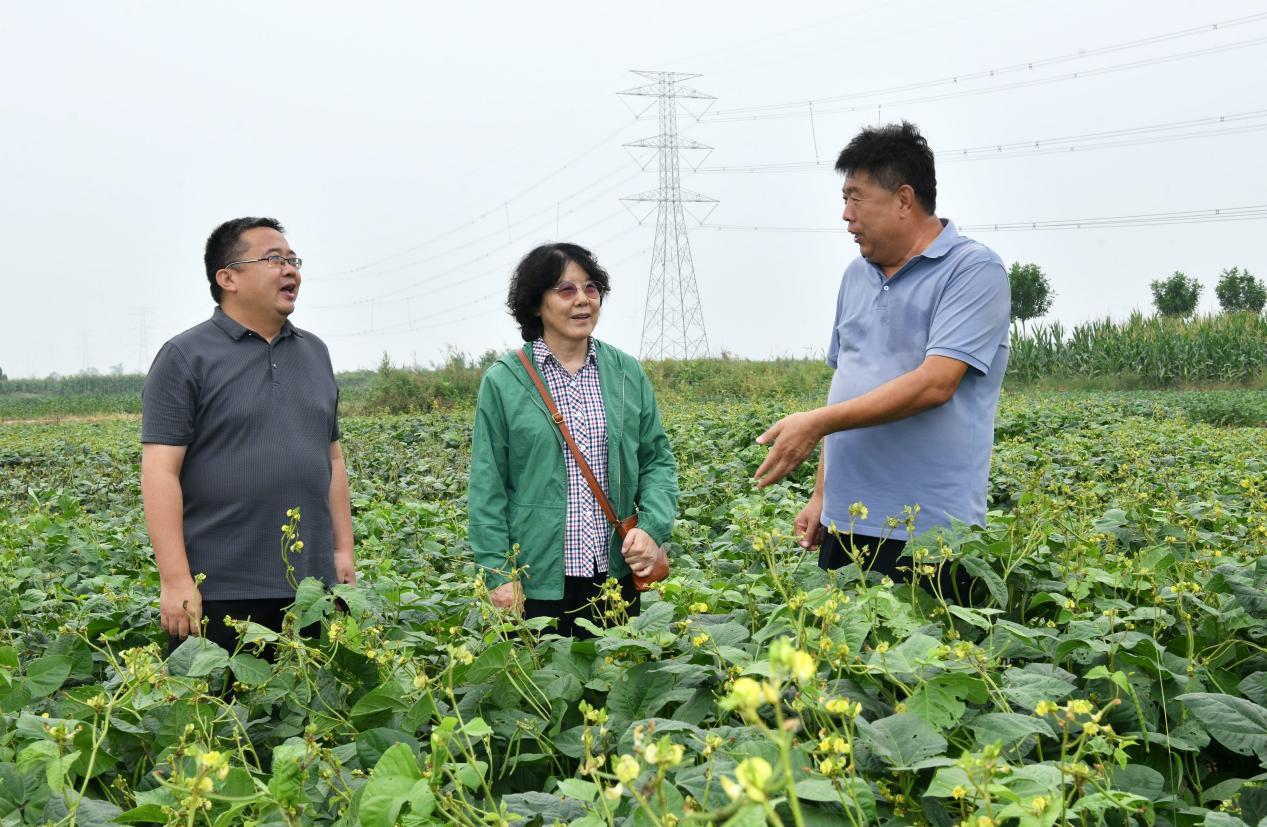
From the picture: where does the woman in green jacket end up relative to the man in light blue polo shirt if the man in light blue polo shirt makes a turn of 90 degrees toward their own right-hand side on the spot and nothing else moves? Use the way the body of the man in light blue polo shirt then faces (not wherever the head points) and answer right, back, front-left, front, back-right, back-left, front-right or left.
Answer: front-left

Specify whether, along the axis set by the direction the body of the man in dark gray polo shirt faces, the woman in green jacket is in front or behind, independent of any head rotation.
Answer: in front

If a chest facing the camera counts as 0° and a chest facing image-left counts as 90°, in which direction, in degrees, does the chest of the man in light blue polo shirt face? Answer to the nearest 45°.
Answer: approximately 45°

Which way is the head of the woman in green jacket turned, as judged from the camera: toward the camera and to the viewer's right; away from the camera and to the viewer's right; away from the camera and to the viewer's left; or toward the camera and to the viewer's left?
toward the camera and to the viewer's right

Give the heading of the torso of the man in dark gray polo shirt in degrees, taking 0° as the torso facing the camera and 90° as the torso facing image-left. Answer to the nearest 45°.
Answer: approximately 315°

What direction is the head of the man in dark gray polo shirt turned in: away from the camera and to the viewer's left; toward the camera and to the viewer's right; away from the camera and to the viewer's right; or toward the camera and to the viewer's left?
toward the camera and to the viewer's right

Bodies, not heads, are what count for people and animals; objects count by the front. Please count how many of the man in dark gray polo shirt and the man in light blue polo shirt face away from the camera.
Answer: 0

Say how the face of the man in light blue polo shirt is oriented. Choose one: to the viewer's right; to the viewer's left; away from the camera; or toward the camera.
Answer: to the viewer's left

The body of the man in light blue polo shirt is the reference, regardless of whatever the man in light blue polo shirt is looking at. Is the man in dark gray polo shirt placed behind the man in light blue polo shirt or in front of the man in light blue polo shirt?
in front
